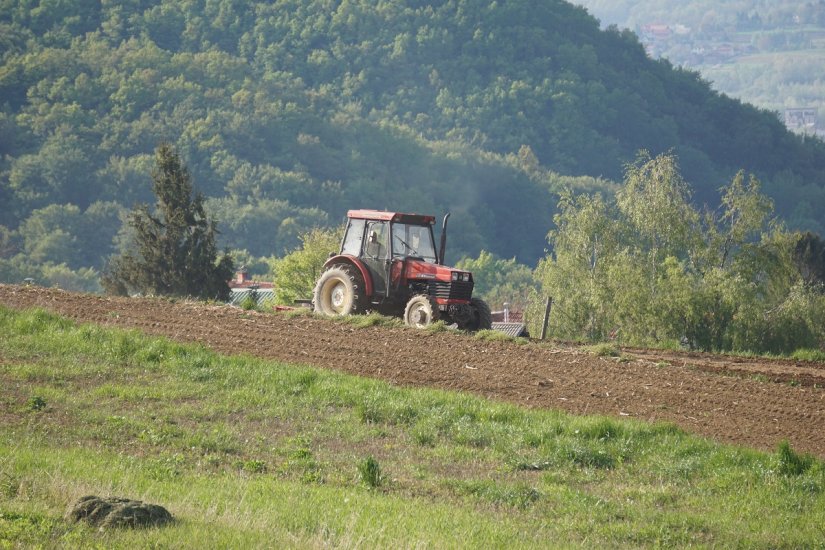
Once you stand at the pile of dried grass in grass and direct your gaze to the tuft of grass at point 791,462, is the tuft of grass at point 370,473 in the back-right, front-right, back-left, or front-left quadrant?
front-left

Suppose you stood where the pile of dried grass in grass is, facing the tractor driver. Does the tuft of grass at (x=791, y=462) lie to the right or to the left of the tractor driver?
right

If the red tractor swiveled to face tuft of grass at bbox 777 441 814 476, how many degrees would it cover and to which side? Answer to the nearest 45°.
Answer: approximately 45° to its right

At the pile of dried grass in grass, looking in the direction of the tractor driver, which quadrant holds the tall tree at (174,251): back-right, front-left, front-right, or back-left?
front-left

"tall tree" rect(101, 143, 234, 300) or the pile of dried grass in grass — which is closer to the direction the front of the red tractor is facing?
the pile of dried grass in grass

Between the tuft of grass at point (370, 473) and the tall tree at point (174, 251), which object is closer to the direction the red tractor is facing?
the tuft of grass

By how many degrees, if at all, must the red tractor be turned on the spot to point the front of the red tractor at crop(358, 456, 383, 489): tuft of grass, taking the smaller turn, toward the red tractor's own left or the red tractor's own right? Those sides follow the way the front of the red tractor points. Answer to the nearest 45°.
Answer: approximately 45° to the red tractor's own right

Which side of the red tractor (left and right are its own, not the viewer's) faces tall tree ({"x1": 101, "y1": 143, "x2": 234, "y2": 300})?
back
